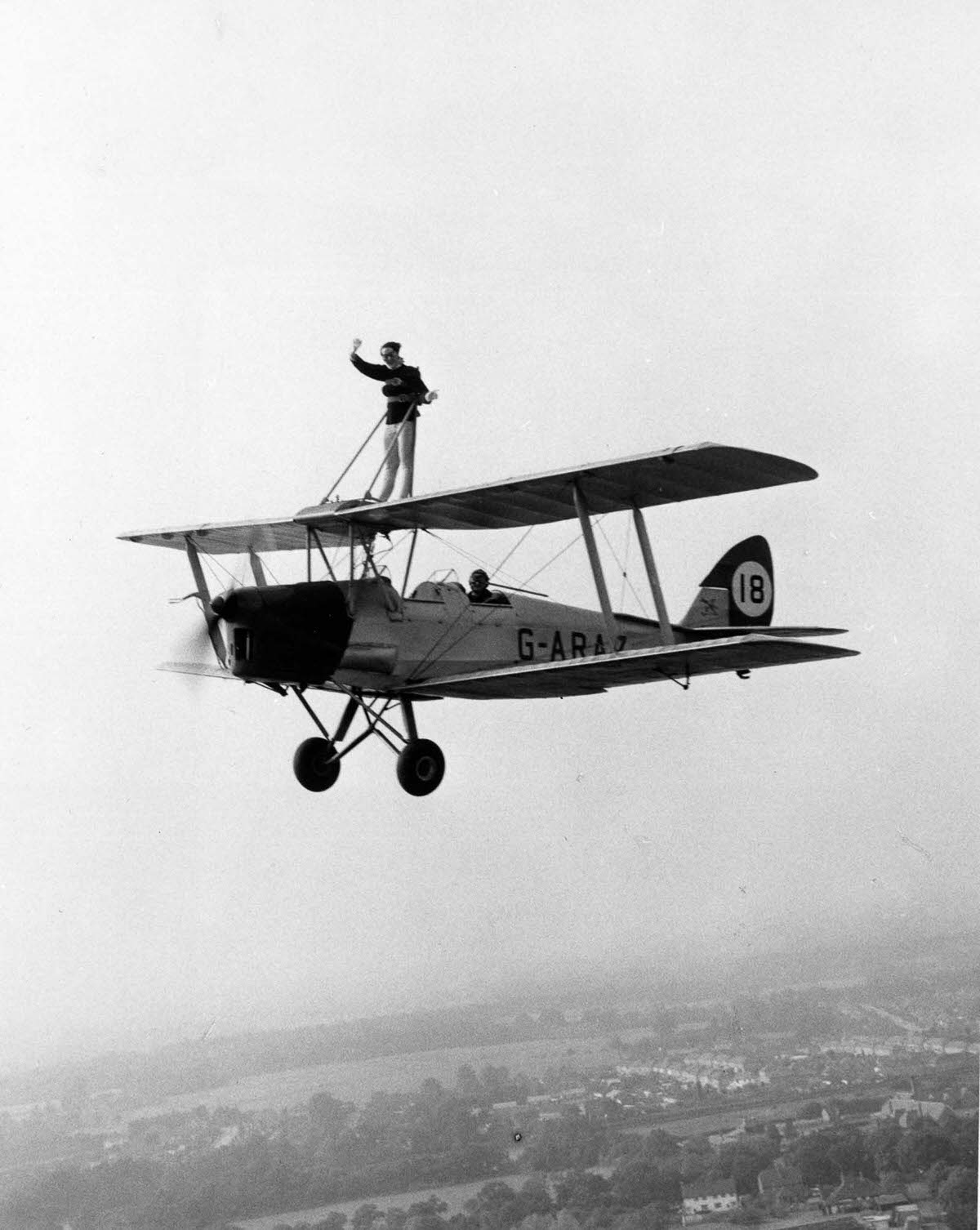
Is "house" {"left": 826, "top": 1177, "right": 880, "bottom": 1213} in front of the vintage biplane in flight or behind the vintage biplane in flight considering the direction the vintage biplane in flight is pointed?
behind

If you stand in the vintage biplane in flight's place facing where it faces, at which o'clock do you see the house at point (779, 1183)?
The house is roughly at 5 o'clock from the vintage biplane in flight.

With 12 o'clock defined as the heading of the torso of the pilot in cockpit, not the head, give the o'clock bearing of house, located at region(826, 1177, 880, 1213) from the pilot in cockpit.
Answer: The house is roughly at 5 o'clock from the pilot in cockpit.

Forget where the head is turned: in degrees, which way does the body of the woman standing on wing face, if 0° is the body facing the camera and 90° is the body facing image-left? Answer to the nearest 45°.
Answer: approximately 45°

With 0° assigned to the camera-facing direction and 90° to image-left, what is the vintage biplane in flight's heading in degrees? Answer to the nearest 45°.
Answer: approximately 45°

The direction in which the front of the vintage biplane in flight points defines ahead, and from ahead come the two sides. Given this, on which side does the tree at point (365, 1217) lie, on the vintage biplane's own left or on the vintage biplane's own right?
on the vintage biplane's own right

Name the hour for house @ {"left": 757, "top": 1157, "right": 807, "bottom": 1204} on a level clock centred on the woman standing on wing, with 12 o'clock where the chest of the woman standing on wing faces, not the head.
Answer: The house is roughly at 5 o'clock from the woman standing on wing.

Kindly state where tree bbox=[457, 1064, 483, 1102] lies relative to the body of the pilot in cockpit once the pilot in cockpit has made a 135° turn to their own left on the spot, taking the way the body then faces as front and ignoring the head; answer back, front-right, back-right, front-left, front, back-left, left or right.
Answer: left

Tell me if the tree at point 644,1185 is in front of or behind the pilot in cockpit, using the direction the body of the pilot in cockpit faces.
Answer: behind

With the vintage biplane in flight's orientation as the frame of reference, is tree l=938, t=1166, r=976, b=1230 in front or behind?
behind
